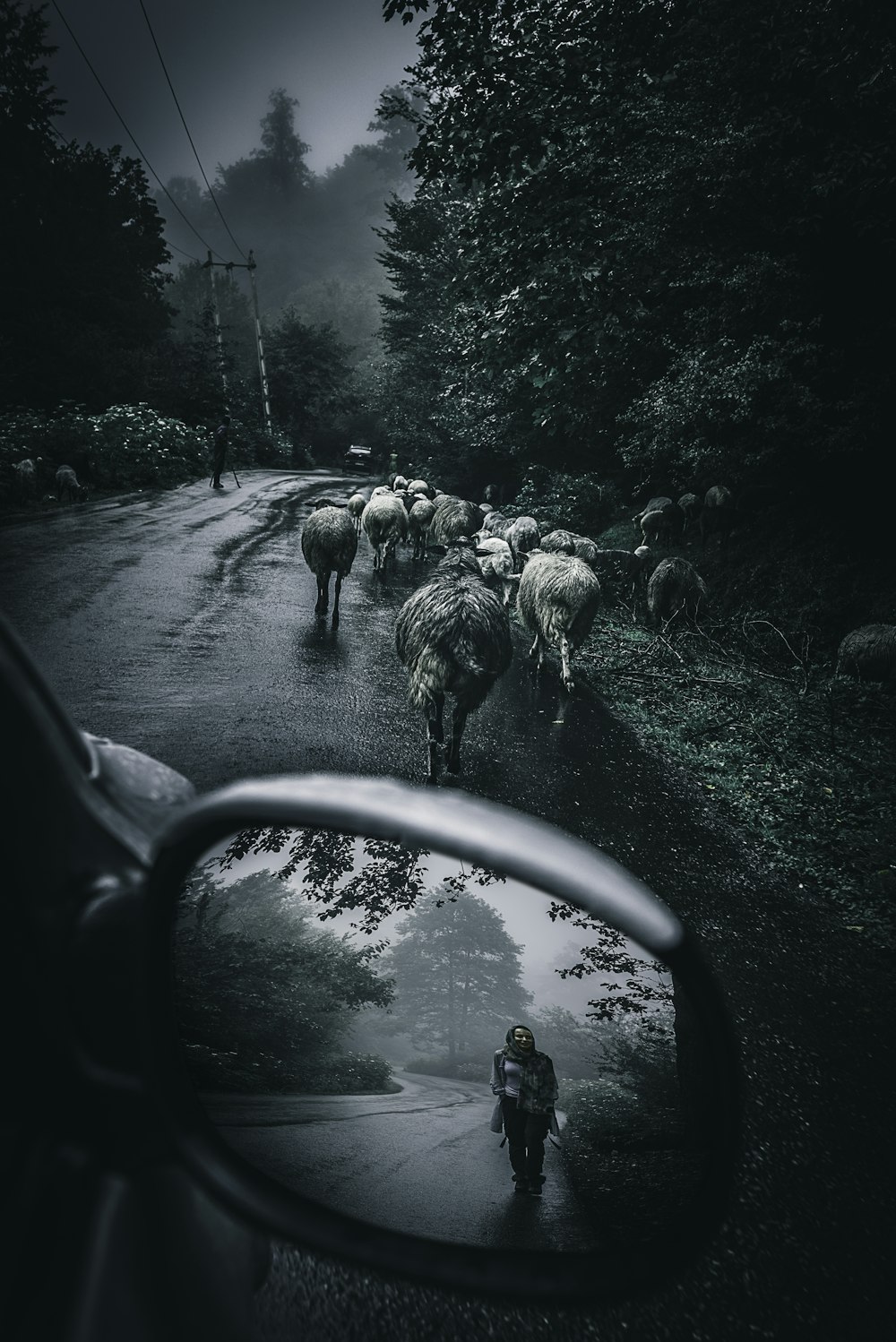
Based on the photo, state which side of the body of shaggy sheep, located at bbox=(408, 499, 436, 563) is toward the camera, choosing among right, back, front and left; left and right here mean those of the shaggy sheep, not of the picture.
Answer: back

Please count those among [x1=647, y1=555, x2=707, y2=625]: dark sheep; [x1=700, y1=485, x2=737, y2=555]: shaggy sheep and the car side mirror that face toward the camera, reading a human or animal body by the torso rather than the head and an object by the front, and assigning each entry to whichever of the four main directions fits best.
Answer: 1

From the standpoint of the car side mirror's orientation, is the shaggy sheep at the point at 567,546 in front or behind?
behind

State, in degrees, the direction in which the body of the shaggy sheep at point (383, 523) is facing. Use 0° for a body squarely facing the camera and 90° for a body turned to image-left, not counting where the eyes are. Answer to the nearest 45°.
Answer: approximately 180°

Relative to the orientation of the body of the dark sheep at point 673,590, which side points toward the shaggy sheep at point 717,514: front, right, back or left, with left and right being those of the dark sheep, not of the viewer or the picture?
front

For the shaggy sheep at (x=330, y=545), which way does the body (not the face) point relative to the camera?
away from the camera

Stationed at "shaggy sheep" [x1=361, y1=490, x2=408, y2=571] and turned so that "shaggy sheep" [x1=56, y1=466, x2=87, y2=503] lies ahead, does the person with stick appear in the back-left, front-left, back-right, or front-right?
front-right

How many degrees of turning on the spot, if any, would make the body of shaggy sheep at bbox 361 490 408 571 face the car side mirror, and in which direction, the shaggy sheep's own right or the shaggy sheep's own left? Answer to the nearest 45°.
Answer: approximately 180°

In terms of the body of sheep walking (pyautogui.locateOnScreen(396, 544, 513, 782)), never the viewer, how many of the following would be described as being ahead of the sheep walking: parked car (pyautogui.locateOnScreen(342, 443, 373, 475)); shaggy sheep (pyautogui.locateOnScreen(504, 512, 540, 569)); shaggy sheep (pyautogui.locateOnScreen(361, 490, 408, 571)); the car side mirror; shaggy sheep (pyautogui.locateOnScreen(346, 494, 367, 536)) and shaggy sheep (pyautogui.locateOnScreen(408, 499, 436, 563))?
5

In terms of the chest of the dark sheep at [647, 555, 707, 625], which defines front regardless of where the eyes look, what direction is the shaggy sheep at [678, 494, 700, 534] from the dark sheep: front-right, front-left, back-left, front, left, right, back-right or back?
front

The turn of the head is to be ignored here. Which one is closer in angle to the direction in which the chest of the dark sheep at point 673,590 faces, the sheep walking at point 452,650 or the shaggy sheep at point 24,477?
the shaggy sheep

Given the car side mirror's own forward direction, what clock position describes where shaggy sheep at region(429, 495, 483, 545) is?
The shaggy sheep is roughly at 6 o'clock from the car side mirror.

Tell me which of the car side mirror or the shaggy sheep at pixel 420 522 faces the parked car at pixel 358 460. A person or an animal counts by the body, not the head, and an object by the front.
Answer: the shaggy sheep

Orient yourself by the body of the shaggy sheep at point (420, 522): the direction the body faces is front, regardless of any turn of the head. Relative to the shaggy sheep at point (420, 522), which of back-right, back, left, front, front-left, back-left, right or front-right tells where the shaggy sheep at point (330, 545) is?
back

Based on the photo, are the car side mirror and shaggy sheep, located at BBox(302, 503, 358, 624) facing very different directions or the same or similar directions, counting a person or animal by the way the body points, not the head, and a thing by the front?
very different directions

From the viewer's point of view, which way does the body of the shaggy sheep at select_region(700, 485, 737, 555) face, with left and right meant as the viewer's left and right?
facing away from the viewer

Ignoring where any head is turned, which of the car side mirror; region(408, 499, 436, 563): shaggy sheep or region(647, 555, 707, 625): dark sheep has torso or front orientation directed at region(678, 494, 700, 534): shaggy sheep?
the dark sheep

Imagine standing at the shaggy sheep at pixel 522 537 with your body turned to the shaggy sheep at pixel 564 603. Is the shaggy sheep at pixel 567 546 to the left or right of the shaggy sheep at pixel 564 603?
left

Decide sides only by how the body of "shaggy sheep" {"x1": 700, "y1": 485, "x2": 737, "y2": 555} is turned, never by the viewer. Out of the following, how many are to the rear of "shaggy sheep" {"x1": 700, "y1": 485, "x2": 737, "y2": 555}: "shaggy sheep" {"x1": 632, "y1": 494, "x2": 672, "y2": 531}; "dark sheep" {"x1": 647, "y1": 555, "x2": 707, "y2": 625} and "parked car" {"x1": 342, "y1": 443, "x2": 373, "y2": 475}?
1

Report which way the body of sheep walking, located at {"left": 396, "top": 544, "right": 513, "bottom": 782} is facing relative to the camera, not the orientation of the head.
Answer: away from the camera

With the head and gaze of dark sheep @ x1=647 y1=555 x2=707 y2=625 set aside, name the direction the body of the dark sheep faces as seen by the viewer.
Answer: away from the camera

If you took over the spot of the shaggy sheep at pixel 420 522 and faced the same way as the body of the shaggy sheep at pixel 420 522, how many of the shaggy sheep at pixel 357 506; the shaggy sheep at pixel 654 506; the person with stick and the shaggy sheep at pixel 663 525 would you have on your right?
2
